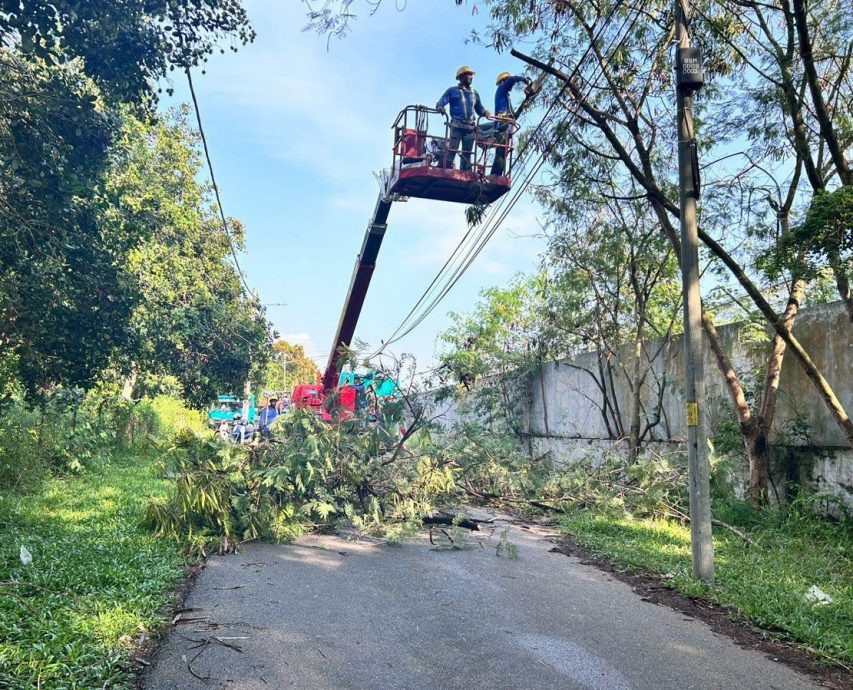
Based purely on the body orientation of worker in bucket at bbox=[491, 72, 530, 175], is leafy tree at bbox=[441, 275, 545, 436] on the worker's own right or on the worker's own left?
on the worker's own left

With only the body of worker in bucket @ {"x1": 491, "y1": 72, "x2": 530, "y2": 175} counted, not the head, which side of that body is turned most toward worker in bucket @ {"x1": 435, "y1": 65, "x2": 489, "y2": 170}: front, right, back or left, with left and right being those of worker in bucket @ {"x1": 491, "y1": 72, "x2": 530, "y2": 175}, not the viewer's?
back

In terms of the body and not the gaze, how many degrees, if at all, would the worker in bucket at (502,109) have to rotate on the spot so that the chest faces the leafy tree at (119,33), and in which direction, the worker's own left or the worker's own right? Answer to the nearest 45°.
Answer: approximately 135° to the worker's own right

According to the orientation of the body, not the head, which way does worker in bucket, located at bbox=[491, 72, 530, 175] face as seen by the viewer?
to the viewer's right

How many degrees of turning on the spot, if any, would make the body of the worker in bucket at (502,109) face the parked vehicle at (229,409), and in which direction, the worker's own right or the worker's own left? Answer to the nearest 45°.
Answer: approximately 135° to the worker's own left

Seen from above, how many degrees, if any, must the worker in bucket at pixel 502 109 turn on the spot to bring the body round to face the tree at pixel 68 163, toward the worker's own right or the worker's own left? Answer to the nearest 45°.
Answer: approximately 135° to the worker's own right

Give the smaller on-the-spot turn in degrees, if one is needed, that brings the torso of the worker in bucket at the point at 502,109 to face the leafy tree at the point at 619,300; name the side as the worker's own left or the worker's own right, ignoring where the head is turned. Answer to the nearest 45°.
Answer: approximately 45° to the worker's own left
